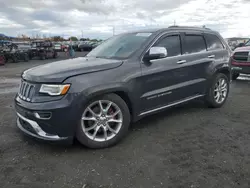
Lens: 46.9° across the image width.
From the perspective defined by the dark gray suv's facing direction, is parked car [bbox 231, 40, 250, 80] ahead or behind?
behind

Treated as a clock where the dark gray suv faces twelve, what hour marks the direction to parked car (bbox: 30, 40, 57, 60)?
The parked car is roughly at 4 o'clock from the dark gray suv.
